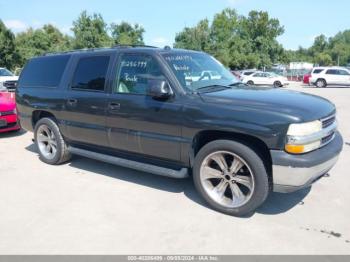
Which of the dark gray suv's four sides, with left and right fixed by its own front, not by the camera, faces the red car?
back

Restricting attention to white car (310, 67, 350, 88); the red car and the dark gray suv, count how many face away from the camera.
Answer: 0

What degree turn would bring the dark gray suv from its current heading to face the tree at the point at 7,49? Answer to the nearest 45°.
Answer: approximately 180°

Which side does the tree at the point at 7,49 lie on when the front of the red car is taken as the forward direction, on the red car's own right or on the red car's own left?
on the red car's own left

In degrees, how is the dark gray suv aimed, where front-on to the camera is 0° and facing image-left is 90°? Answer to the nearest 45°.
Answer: approximately 315°

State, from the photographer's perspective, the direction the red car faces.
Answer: facing the viewer and to the right of the viewer

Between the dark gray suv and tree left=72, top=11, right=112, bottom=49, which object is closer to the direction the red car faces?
the dark gray suv

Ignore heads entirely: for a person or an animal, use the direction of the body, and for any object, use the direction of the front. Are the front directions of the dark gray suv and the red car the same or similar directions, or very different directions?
same or similar directions

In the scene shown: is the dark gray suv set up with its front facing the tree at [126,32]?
no

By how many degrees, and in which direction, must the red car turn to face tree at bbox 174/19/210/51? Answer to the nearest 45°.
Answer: approximately 90° to its left

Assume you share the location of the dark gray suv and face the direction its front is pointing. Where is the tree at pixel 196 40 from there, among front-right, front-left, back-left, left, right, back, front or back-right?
back-left

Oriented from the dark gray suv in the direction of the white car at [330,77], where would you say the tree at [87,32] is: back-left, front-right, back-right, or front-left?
front-left

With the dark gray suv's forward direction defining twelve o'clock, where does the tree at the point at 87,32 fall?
The tree is roughly at 7 o'clock from the dark gray suv.
